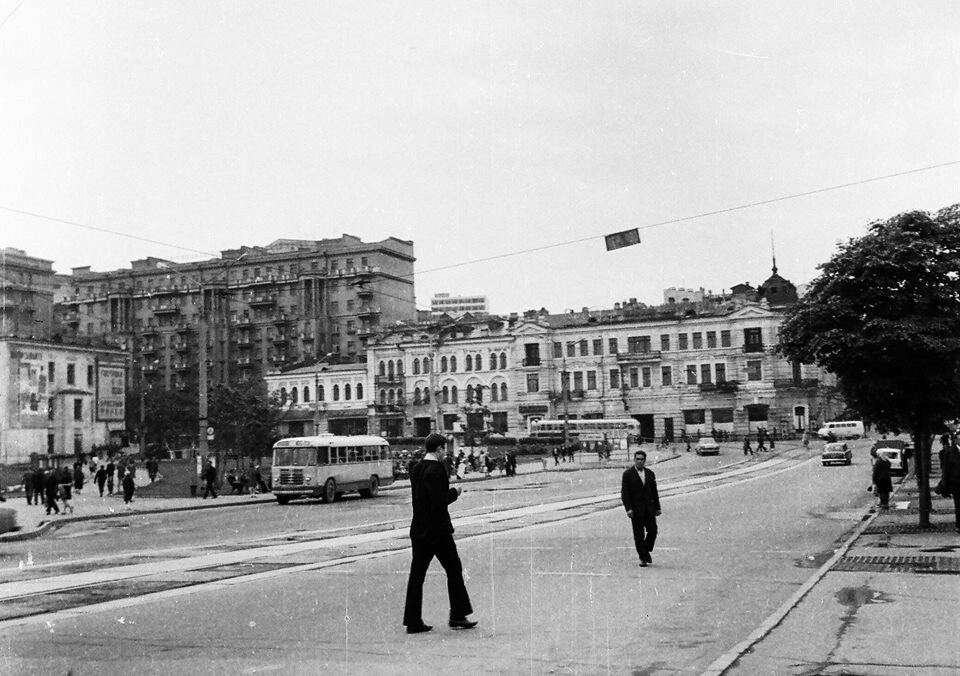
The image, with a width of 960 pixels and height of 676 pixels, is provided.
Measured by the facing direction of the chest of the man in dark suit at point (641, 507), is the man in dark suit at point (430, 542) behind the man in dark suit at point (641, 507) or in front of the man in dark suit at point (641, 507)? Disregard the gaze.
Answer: in front

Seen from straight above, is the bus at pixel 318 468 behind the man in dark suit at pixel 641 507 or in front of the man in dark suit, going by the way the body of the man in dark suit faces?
behind

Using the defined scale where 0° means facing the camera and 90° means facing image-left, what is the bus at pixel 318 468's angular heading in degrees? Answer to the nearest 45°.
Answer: approximately 45°

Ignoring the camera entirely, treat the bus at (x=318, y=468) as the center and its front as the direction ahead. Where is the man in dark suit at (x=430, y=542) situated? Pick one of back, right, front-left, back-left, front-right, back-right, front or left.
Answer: front-left

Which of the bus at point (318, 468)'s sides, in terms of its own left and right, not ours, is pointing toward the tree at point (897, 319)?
left

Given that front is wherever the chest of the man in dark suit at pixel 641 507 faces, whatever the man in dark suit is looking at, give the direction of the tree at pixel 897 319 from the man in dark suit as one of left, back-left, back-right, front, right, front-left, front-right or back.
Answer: back-left

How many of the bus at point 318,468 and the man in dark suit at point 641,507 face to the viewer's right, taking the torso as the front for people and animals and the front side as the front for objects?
0
